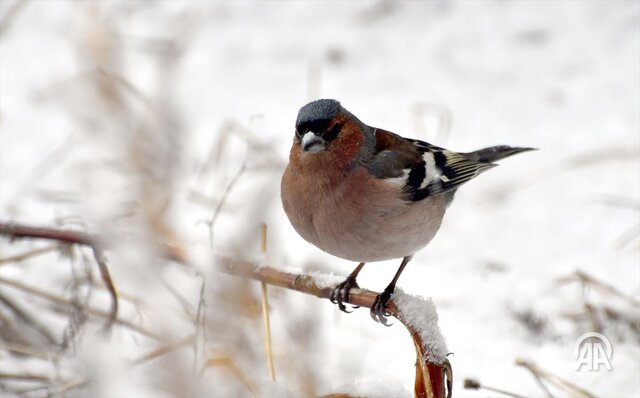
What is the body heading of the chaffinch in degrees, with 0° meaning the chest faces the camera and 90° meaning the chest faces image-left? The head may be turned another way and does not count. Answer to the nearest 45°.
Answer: approximately 45°

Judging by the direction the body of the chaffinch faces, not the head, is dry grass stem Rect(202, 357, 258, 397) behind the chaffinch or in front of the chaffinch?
in front
